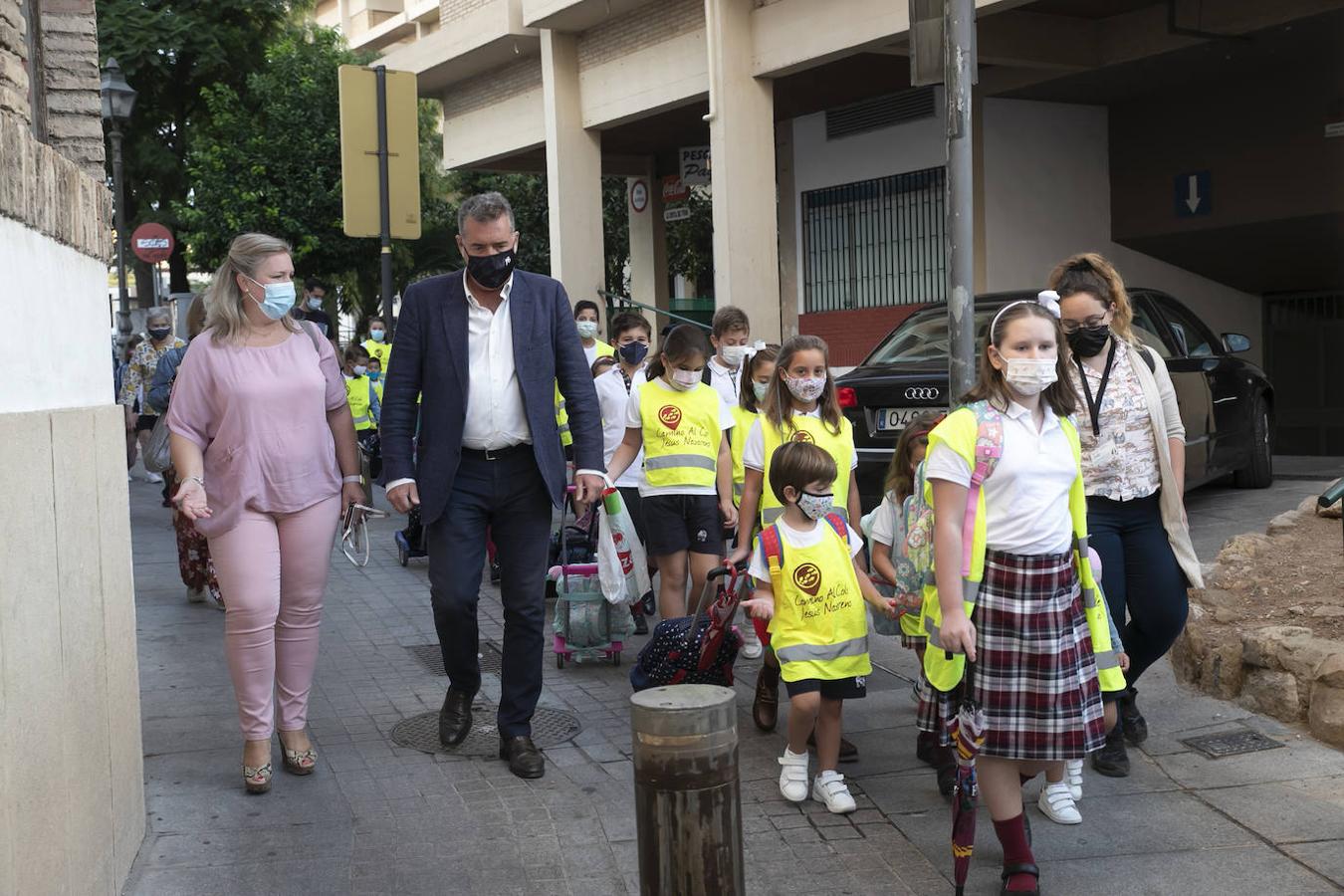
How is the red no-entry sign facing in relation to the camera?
toward the camera

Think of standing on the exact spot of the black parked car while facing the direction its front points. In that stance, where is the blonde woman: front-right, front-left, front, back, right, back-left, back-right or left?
back

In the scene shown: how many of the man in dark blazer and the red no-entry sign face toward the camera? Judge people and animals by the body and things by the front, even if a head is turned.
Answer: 2

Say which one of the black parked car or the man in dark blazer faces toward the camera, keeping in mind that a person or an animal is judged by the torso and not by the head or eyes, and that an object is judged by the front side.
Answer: the man in dark blazer

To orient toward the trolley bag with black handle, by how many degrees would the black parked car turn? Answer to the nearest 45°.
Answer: approximately 180°

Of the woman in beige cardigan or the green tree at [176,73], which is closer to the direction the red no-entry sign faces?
the woman in beige cardigan

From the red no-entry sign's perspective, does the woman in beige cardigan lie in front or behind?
in front

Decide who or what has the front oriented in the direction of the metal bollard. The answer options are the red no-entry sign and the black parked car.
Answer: the red no-entry sign

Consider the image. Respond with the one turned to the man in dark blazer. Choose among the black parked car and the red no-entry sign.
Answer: the red no-entry sign

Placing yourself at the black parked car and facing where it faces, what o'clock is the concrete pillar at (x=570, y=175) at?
The concrete pillar is roughly at 9 o'clock from the black parked car.

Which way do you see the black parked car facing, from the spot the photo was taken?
facing away from the viewer and to the right of the viewer

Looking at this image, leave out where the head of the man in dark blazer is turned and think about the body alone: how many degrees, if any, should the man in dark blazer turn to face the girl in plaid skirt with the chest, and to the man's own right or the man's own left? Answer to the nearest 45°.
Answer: approximately 45° to the man's own left

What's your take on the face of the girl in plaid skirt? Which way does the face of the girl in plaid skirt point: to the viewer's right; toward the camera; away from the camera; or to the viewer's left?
toward the camera

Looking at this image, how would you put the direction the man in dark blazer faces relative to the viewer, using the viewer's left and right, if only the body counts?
facing the viewer

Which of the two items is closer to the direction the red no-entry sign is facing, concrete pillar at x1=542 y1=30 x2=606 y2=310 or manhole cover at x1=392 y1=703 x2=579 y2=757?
the manhole cover

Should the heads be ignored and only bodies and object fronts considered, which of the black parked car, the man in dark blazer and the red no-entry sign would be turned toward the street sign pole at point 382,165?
the red no-entry sign

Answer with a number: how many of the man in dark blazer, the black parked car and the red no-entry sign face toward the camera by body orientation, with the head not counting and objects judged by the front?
2

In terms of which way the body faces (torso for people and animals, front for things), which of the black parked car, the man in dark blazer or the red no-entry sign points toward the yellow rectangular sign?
the red no-entry sign
